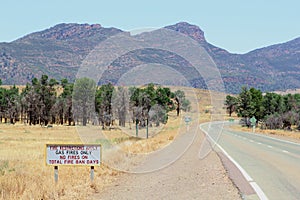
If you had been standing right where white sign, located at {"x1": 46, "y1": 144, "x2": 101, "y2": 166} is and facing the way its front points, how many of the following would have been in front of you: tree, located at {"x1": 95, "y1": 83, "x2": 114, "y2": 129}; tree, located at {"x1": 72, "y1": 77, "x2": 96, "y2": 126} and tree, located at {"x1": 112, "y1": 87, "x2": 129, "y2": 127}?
0

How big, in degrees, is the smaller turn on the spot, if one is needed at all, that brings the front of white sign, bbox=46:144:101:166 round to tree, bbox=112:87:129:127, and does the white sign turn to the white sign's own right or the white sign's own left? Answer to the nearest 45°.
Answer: approximately 180°

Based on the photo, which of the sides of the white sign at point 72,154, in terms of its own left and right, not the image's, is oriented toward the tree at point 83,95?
back

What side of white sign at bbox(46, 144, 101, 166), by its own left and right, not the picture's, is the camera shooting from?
front

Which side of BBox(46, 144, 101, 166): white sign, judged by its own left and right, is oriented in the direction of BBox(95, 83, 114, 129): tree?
back
